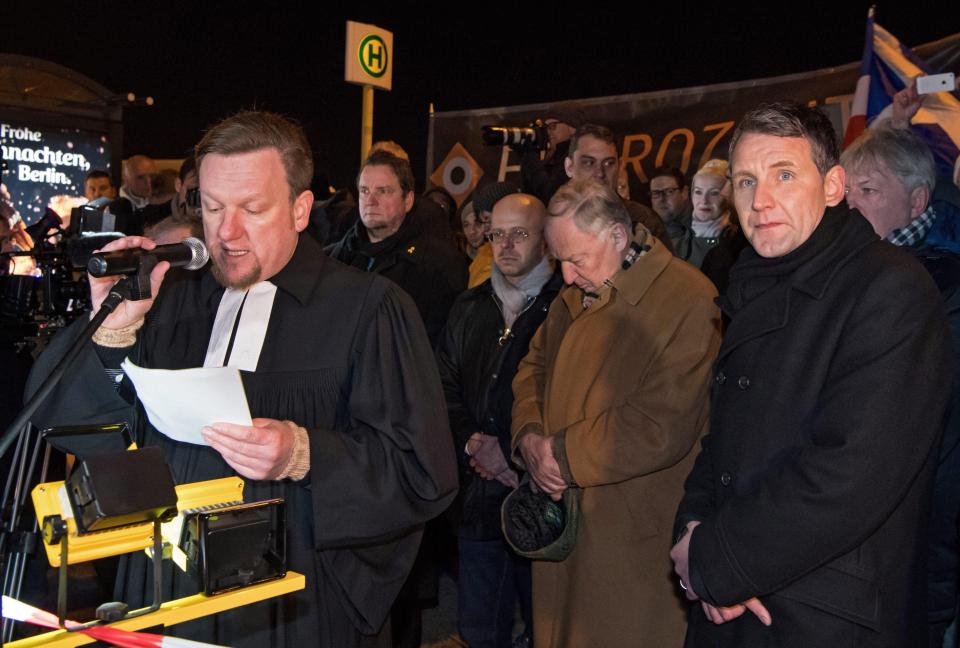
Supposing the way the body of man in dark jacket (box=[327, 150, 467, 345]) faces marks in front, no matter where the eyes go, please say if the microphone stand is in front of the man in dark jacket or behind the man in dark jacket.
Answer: in front

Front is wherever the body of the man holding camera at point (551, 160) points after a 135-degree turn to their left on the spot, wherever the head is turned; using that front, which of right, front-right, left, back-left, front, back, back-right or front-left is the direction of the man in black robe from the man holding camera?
front-right

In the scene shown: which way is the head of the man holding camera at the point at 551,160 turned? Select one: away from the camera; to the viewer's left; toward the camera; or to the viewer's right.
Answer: to the viewer's left

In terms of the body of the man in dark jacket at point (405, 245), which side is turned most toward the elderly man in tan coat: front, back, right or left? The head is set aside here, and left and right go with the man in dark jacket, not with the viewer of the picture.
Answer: left

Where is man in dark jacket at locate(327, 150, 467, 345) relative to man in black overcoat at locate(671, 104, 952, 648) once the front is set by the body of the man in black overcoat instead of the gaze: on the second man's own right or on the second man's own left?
on the second man's own right

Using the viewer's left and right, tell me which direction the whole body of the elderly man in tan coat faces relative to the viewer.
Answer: facing the viewer and to the left of the viewer

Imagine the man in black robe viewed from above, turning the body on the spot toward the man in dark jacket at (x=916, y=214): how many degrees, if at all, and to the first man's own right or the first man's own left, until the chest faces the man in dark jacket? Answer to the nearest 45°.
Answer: approximately 135° to the first man's own left

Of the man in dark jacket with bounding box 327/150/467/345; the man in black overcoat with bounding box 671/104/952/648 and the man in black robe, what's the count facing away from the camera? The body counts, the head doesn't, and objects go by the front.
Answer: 0

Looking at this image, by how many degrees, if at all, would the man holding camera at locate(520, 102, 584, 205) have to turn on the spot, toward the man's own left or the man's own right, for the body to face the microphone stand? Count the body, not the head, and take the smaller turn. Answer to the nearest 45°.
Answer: approximately 90° to the man's own left

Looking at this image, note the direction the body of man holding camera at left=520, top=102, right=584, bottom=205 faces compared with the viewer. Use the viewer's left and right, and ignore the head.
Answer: facing to the left of the viewer

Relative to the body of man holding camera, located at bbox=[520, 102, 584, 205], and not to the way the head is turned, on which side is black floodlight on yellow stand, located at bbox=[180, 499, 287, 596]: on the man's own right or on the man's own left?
on the man's own left

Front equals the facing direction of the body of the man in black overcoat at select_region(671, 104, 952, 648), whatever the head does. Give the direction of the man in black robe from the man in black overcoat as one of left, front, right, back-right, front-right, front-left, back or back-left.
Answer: front-right

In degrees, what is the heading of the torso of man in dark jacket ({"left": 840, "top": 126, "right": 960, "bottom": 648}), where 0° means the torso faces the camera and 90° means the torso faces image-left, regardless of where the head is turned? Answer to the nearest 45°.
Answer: approximately 45°

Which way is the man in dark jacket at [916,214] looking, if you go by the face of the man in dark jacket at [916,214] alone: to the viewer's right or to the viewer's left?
to the viewer's left
